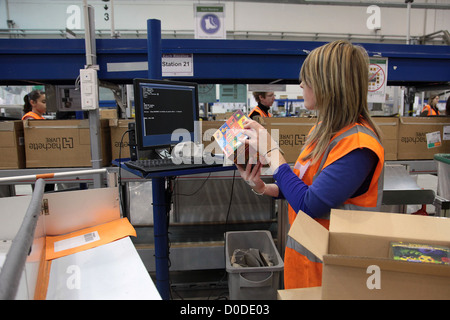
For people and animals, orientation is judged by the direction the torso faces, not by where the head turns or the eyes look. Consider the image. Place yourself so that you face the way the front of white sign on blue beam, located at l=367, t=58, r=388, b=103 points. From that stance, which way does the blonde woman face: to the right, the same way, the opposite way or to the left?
to the right

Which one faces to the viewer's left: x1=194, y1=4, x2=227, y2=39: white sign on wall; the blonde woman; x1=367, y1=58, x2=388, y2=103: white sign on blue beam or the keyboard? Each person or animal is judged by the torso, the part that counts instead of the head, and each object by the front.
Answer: the blonde woman

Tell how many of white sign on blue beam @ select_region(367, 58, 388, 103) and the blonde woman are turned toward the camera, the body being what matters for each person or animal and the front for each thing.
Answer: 1

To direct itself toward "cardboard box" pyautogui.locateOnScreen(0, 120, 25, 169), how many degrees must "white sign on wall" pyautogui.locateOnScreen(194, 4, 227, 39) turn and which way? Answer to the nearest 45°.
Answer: approximately 45° to its right

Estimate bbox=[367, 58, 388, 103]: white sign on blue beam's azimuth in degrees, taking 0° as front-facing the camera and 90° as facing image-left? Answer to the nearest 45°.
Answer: approximately 0°

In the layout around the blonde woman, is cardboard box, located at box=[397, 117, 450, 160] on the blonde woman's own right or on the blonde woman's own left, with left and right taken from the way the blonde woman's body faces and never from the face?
on the blonde woman's own right

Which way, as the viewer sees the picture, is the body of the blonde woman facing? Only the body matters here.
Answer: to the viewer's left

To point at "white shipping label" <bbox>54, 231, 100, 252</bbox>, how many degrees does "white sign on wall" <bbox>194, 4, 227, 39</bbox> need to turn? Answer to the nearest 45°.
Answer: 0° — it already faces it

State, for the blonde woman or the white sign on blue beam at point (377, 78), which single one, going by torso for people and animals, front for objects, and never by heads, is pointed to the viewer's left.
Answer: the blonde woman

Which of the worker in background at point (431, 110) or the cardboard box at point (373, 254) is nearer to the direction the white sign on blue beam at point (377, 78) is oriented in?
the cardboard box

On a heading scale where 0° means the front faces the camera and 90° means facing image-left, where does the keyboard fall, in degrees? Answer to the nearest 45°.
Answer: approximately 315°
